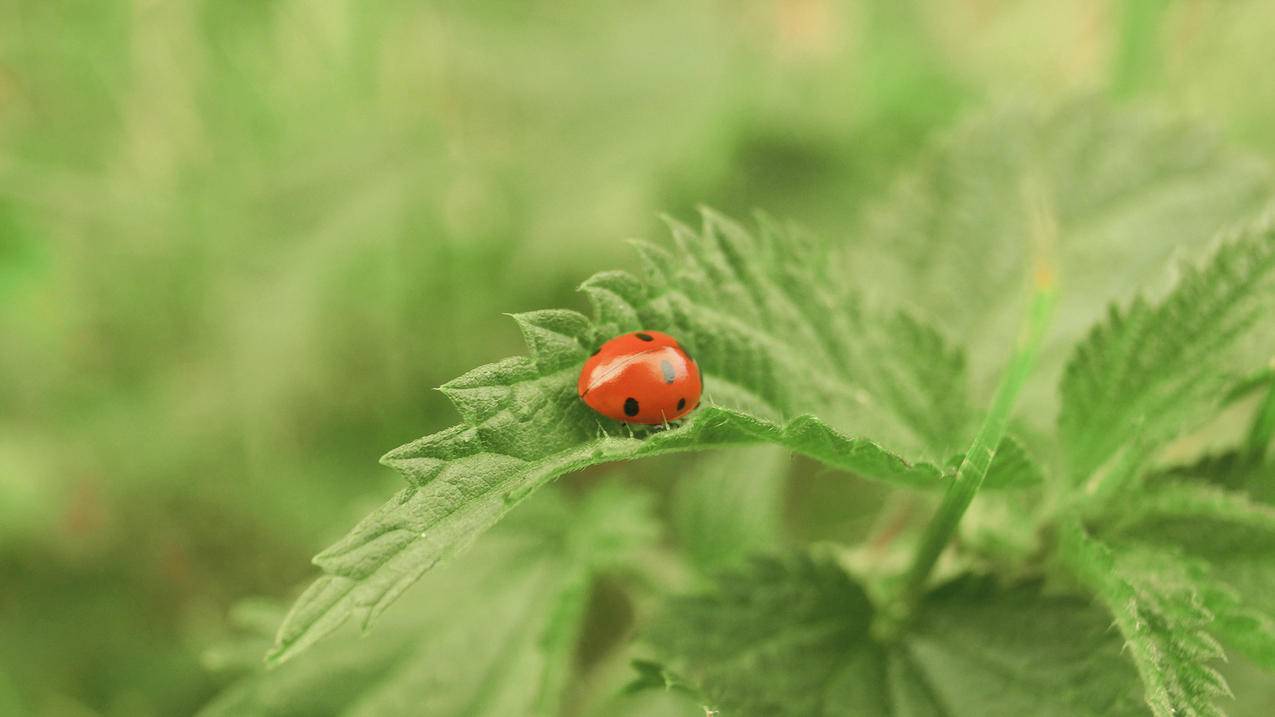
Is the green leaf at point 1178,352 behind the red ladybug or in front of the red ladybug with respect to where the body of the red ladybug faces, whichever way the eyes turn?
in front

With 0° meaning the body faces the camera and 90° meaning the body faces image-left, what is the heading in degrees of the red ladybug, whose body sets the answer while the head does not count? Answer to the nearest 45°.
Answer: approximately 225°

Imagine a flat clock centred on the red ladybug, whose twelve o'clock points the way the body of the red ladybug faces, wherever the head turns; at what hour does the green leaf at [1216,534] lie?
The green leaf is roughly at 1 o'clock from the red ladybug.
